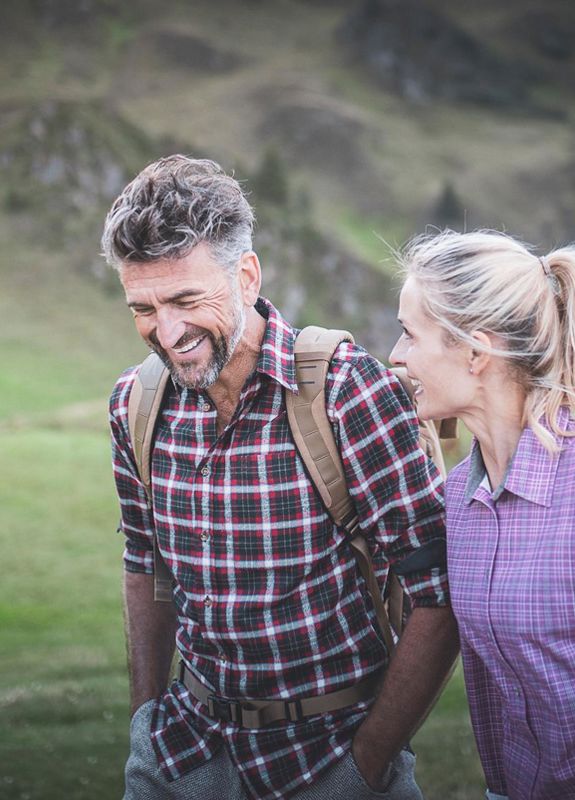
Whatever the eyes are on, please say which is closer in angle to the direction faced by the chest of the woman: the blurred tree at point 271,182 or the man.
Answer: the man

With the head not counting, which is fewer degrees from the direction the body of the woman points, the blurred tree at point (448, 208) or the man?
the man

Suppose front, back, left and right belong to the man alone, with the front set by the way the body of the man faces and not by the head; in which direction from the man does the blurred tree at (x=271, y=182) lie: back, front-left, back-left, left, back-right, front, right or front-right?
back-right

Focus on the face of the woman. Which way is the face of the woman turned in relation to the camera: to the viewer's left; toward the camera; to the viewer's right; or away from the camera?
to the viewer's left

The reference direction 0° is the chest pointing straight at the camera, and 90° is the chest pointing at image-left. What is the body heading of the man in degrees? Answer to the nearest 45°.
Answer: approximately 45°

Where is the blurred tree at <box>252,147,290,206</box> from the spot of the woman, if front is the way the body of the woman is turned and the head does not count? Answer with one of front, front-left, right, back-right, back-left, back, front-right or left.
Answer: back-right

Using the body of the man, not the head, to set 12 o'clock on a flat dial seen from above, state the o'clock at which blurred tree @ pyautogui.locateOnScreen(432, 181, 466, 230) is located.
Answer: The blurred tree is roughly at 5 o'clock from the man.

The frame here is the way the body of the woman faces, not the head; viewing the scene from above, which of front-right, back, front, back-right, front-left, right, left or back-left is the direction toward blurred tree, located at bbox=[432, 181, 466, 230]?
back-right

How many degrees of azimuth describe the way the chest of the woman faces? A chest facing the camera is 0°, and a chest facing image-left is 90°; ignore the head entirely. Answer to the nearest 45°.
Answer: approximately 45°

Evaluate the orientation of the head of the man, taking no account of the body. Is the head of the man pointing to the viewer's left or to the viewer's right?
to the viewer's left
